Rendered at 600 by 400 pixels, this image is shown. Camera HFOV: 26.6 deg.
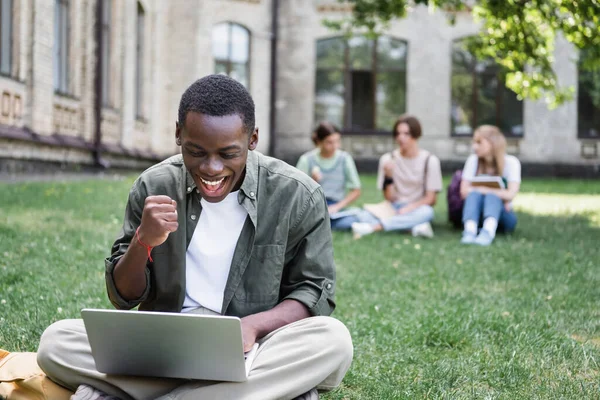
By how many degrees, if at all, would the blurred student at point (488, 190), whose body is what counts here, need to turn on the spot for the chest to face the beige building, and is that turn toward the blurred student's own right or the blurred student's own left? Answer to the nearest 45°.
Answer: approximately 135° to the blurred student's own right

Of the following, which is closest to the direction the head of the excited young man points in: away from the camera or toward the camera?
toward the camera

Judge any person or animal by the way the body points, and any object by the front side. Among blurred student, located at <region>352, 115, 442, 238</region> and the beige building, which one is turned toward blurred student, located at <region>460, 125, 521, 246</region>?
the beige building

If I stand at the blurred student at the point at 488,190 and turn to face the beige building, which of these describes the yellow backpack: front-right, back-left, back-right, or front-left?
back-left

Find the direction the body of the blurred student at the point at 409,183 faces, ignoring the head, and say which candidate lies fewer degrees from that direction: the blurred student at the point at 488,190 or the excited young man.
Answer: the excited young man

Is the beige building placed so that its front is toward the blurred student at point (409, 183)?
yes

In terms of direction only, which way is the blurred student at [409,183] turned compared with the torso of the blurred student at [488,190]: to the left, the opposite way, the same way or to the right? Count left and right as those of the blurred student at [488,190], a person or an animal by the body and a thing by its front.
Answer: the same way

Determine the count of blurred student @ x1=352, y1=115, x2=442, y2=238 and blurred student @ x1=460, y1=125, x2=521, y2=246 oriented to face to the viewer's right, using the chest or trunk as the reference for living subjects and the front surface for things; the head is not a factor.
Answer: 0

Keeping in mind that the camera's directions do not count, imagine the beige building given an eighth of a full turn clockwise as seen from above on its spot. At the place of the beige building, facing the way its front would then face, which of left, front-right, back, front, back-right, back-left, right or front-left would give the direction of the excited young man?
front-left

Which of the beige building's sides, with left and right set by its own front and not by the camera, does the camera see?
front

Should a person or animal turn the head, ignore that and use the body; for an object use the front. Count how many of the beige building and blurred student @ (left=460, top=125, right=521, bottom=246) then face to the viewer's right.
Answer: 0

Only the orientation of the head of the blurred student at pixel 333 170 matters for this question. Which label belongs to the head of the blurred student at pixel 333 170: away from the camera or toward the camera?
toward the camera

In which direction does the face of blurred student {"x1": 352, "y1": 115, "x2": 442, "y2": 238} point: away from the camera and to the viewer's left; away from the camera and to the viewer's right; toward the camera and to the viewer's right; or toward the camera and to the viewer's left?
toward the camera and to the viewer's left

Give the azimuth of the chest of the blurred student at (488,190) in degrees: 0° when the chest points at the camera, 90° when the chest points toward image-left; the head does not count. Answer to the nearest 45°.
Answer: approximately 45°

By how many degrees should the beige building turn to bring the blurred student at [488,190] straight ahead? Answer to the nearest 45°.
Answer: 0° — it already faces them

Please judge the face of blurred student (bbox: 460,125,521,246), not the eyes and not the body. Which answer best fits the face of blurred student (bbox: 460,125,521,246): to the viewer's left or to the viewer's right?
to the viewer's left
